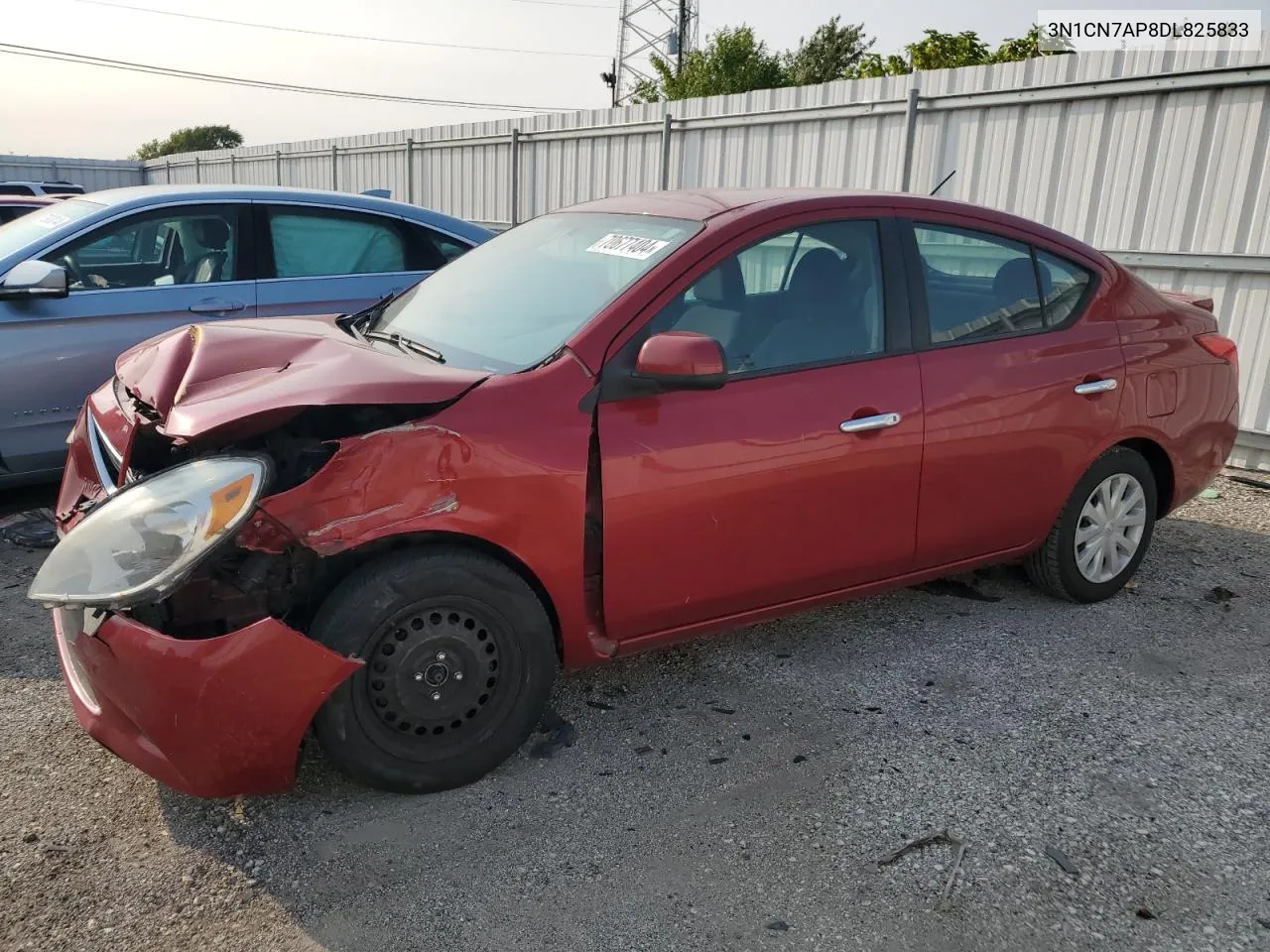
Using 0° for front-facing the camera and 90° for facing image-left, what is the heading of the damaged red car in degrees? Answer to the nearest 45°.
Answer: approximately 45°

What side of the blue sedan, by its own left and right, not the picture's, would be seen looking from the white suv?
right

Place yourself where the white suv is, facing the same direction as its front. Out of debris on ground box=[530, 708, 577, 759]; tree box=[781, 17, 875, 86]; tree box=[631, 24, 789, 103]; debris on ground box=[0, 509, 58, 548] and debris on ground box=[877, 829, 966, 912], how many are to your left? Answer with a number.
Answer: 3

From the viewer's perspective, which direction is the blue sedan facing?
to the viewer's left

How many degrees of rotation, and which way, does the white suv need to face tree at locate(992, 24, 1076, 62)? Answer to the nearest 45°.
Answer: approximately 180°

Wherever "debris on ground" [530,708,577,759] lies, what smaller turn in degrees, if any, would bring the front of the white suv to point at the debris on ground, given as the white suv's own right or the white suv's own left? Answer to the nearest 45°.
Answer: approximately 90° to the white suv's own left

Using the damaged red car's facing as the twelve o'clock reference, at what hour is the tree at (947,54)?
The tree is roughly at 5 o'clock from the damaged red car.

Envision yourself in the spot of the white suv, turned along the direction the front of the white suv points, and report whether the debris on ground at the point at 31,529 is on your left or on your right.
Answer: on your left

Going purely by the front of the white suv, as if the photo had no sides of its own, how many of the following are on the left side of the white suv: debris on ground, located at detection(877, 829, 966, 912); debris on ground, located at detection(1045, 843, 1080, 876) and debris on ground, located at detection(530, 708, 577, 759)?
3

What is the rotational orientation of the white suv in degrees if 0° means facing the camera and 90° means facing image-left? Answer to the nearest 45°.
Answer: approximately 90°

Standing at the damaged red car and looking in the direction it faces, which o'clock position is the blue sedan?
The blue sedan is roughly at 3 o'clock from the damaged red car.
